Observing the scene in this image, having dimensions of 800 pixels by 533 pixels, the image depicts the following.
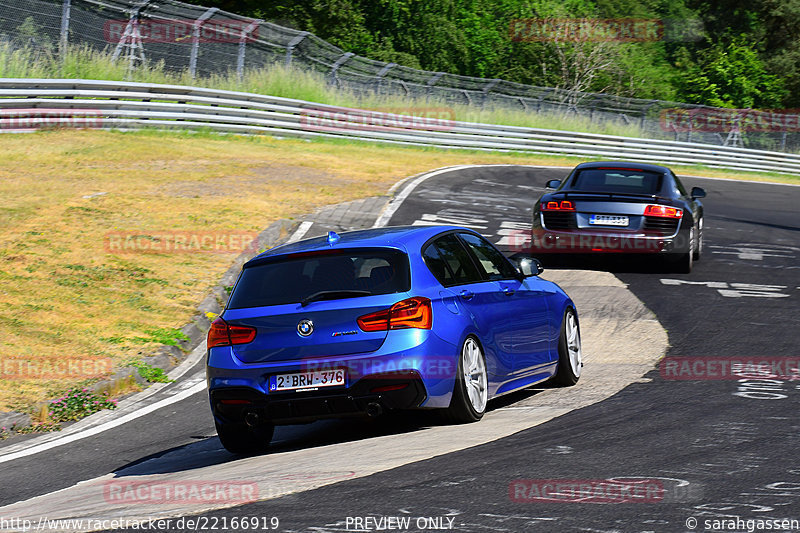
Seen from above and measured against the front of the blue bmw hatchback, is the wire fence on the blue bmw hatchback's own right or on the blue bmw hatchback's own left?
on the blue bmw hatchback's own left

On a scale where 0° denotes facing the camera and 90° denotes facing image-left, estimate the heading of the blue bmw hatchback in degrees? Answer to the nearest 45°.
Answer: approximately 225°
